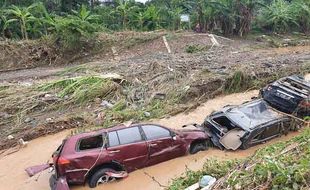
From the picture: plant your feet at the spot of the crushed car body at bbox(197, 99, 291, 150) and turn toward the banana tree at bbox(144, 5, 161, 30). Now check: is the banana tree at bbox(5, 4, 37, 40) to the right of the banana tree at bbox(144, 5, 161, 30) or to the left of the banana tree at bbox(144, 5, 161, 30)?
left

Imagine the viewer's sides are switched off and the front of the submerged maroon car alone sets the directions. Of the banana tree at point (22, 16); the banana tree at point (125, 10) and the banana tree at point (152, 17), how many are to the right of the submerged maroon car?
0

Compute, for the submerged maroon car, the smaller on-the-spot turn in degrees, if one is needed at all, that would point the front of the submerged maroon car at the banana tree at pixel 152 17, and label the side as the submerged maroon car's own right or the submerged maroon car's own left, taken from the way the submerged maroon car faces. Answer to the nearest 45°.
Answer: approximately 45° to the submerged maroon car's own left

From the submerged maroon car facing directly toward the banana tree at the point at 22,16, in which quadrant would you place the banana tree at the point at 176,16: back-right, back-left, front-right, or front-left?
front-right

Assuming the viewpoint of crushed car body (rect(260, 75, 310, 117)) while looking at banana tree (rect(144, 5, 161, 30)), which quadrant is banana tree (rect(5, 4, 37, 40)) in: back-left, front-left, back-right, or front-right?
front-left

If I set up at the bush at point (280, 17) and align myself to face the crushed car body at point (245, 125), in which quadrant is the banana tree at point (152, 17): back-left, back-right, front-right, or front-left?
front-right

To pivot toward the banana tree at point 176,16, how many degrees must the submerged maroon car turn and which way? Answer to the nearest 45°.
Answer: approximately 45° to its left

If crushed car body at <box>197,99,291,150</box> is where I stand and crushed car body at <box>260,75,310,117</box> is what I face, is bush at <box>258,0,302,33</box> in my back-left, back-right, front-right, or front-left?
front-left

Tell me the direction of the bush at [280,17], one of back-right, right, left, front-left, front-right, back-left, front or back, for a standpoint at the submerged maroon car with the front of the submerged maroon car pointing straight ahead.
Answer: front

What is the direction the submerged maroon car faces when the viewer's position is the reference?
facing away from the viewer and to the right of the viewer

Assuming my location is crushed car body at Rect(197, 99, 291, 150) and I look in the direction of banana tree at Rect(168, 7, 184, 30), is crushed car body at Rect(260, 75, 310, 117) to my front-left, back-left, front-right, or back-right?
front-right

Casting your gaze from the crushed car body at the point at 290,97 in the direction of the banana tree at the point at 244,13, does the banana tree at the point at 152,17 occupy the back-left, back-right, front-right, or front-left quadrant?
front-left

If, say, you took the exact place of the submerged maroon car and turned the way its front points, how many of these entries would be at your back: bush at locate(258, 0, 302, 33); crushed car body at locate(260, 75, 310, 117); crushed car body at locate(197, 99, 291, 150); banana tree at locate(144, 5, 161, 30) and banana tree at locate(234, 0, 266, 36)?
0
